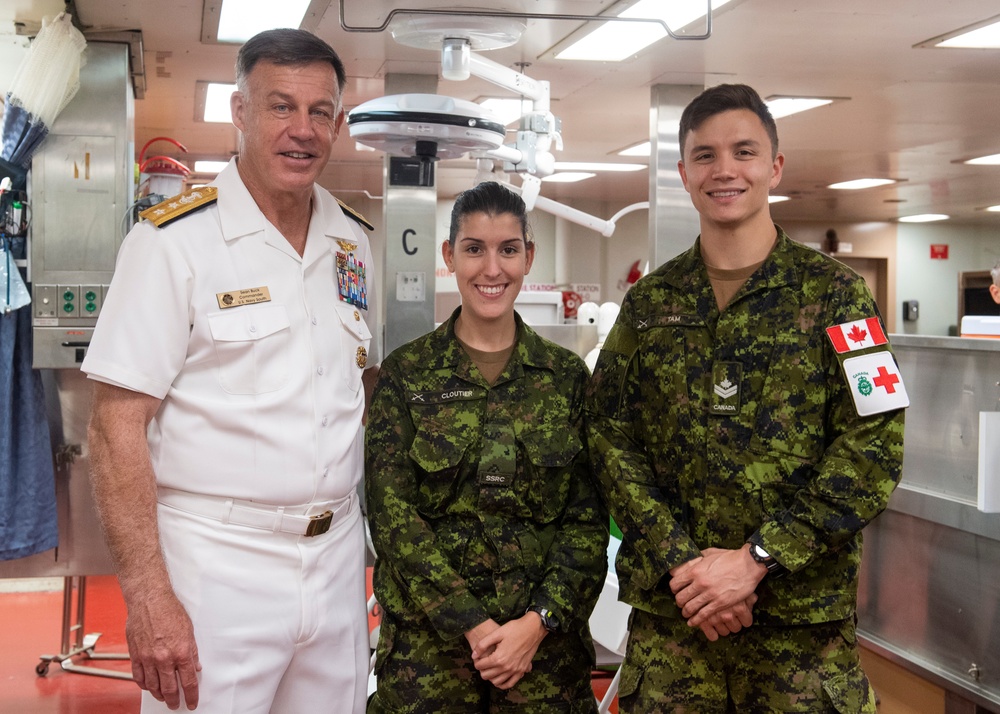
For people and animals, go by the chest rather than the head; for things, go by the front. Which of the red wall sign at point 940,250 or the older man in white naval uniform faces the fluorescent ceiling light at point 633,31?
the red wall sign

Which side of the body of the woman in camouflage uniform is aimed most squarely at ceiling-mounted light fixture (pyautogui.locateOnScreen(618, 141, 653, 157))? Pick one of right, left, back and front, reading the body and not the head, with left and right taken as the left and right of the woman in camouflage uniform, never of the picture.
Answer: back

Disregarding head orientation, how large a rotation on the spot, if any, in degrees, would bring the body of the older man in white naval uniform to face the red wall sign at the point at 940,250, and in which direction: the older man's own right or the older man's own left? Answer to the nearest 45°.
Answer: approximately 90° to the older man's own left

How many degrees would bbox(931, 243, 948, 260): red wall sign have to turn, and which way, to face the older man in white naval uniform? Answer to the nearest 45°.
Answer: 0° — it already faces them

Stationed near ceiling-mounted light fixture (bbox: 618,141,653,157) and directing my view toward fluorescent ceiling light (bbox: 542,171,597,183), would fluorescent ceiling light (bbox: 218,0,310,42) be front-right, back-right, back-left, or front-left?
back-left

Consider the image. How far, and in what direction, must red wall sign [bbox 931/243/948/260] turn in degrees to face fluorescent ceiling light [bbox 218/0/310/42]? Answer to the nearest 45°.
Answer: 0° — it already faces it

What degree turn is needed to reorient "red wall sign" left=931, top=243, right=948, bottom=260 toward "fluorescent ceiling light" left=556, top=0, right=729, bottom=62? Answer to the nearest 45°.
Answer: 0° — it already faces it

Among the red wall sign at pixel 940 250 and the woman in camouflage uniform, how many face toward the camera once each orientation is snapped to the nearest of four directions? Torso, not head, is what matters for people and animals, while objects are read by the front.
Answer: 2

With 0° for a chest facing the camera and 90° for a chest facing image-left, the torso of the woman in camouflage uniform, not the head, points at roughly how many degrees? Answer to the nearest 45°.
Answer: approximately 0°

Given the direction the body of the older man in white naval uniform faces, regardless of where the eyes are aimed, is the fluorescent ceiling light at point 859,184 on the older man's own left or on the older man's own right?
on the older man's own left

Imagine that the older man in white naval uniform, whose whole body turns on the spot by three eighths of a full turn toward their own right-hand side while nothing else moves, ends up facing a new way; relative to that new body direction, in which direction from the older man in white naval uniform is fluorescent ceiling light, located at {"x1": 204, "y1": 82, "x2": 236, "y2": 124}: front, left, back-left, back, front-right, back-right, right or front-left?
right
